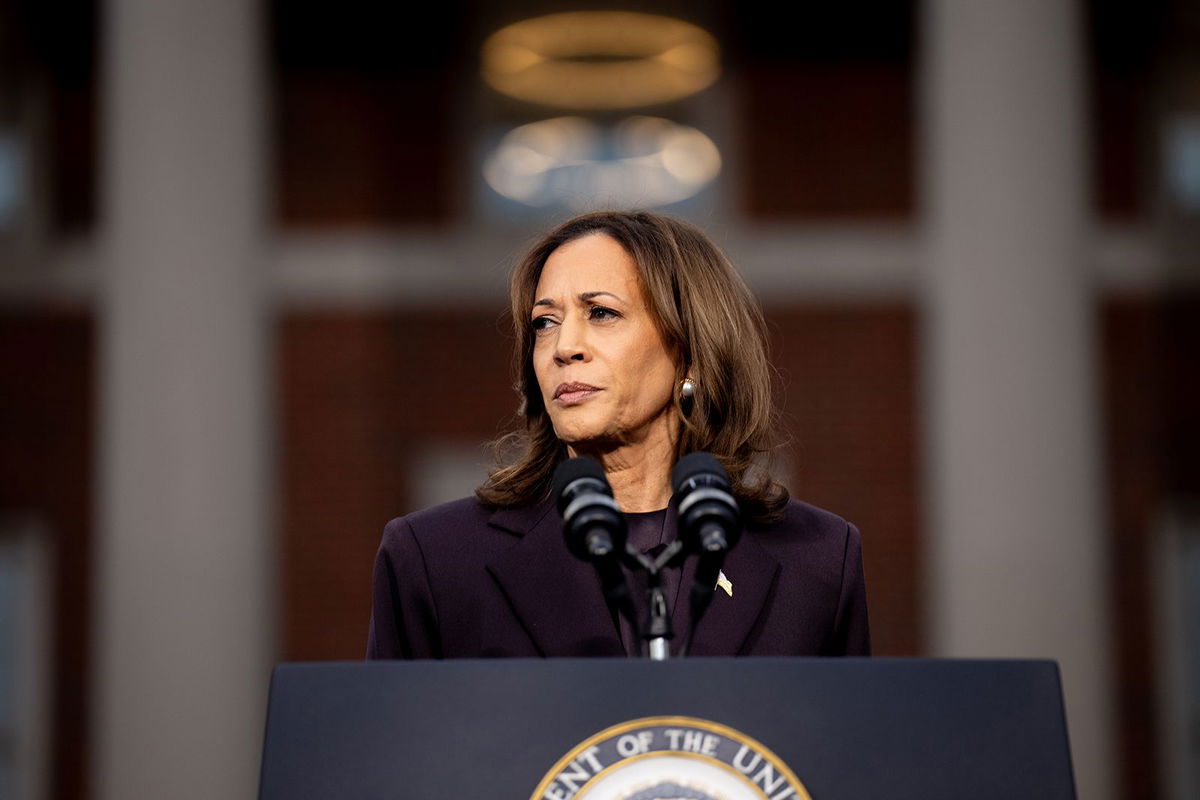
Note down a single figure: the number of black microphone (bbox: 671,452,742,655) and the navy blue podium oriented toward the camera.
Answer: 1

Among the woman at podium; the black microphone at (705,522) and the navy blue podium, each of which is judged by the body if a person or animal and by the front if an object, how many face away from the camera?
1

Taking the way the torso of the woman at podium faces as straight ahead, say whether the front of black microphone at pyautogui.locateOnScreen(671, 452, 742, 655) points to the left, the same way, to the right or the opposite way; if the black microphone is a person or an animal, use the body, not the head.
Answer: the opposite way

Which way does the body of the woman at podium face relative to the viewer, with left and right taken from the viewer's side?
facing the viewer

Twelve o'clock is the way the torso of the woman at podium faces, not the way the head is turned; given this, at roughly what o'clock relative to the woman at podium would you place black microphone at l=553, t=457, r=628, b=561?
The black microphone is roughly at 12 o'clock from the woman at podium.

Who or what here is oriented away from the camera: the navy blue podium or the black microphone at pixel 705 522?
the black microphone

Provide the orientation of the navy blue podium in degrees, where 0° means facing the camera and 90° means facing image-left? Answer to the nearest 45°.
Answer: approximately 0°

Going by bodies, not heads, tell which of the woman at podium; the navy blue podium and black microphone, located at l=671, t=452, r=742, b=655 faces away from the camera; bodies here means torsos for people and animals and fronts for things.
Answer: the black microphone

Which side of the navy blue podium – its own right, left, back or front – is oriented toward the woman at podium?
back

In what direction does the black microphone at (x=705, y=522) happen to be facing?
away from the camera

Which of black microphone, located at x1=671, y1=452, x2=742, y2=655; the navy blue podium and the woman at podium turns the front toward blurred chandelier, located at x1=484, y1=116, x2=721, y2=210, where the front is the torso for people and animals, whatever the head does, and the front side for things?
the black microphone

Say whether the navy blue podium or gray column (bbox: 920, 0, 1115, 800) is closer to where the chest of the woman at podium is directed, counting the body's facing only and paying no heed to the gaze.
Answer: the navy blue podium

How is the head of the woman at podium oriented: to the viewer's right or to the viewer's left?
to the viewer's left

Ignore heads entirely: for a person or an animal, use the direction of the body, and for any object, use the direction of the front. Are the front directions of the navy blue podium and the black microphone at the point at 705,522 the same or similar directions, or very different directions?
very different directions

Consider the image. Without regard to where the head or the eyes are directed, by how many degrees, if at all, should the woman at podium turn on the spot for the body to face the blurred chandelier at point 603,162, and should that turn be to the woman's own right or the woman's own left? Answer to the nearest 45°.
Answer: approximately 180°

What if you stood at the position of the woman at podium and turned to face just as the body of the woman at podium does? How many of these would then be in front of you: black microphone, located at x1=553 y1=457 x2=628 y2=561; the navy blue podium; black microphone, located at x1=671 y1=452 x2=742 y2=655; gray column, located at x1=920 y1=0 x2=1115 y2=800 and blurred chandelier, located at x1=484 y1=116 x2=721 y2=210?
3

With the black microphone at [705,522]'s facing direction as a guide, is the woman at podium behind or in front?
in front
